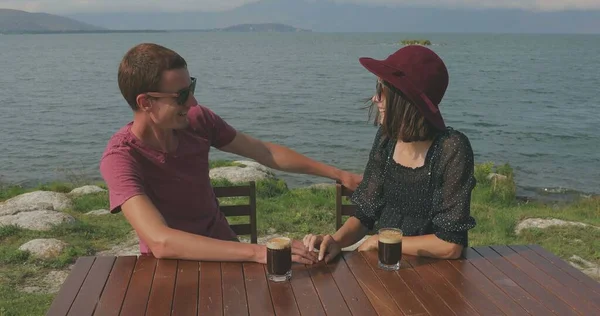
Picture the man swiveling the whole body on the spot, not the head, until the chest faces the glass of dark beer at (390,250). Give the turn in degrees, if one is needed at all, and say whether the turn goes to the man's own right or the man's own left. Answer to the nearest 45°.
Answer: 0° — they already face it

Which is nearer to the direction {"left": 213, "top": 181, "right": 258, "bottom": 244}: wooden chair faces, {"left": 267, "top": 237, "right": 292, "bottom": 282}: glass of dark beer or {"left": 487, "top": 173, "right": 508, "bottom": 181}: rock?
the glass of dark beer

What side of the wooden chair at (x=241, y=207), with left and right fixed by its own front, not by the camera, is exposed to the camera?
front

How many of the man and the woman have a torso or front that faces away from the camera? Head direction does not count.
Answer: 0

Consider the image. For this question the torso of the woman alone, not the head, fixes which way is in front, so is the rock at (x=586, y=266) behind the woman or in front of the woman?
behind

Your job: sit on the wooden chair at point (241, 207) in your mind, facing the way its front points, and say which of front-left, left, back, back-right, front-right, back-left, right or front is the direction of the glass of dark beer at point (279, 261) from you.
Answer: front

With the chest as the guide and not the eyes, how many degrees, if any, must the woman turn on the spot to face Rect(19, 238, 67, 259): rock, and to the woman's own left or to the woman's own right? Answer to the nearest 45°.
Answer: approximately 90° to the woman's own right

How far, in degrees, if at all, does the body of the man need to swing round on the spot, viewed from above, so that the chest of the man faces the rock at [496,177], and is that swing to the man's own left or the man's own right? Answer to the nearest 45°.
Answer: approximately 90° to the man's own left

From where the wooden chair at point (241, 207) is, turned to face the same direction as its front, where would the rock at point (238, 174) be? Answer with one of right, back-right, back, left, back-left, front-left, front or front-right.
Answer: back

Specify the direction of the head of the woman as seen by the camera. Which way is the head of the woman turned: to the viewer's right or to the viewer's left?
to the viewer's left

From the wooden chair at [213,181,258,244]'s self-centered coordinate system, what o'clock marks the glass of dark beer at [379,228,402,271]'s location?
The glass of dark beer is roughly at 11 o'clock from the wooden chair.

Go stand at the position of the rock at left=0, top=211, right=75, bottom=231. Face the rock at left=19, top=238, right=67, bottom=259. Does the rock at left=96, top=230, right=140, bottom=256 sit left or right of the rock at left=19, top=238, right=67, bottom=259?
left

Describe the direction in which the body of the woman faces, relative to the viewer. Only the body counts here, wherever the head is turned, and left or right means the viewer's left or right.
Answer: facing the viewer and to the left of the viewer

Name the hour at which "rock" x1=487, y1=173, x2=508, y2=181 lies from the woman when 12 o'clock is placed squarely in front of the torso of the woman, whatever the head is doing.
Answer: The rock is roughly at 5 o'clock from the woman.
